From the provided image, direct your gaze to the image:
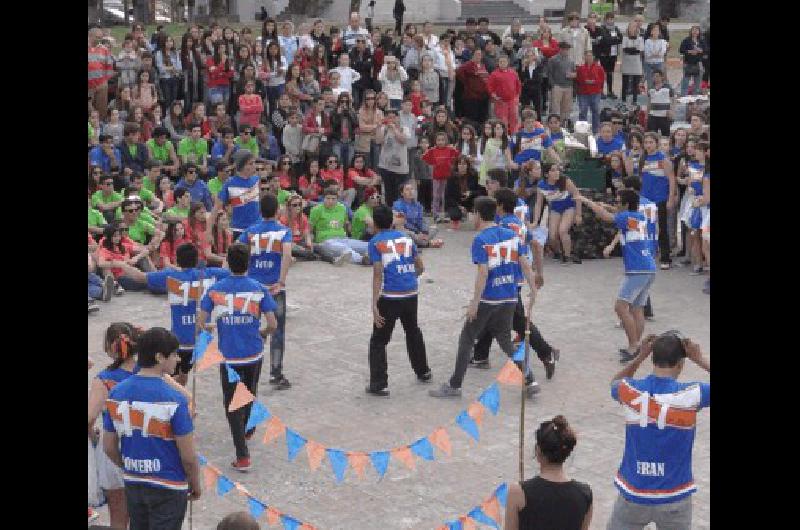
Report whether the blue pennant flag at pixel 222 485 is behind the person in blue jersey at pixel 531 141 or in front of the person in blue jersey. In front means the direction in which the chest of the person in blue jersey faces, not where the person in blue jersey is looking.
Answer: in front

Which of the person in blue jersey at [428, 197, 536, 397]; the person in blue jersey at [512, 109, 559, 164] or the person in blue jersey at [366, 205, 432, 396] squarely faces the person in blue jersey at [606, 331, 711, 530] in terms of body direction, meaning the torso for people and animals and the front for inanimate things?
the person in blue jersey at [512, 109, 559, 164]

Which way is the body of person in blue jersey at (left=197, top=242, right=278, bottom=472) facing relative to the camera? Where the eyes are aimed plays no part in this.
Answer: away from the camera

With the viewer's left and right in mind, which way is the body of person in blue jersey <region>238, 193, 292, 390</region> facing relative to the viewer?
facing away from the viewer

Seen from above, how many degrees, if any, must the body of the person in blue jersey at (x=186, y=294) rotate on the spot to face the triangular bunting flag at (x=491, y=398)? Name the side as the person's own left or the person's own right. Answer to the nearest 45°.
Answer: approximately 135° to the person's own right

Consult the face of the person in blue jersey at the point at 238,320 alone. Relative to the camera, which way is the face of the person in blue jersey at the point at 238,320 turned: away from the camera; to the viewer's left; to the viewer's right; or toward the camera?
away from the camera

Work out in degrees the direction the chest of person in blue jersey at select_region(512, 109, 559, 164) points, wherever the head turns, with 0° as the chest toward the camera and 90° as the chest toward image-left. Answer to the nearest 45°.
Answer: approximately 0°

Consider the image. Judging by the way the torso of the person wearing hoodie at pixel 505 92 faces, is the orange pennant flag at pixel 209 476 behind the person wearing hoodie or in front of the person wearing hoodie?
in front

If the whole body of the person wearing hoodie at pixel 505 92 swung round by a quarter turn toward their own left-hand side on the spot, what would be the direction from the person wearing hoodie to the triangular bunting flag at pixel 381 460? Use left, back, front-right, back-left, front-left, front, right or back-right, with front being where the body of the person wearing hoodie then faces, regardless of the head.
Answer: right

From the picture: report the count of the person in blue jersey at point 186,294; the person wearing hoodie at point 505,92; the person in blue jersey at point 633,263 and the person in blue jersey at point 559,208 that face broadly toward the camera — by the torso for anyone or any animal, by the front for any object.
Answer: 2

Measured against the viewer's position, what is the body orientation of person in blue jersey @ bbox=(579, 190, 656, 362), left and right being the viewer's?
facing away from the viewer and to the left of the viewer

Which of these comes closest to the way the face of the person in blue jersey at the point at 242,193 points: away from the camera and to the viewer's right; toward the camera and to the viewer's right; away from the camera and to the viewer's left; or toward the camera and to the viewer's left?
toward the camera and to the viewer's right

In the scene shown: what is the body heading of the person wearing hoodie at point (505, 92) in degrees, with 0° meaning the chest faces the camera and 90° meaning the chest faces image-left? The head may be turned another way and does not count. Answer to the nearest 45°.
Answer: approximately 0°

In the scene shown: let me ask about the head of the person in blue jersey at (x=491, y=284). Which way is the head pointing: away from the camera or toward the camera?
away from the camera

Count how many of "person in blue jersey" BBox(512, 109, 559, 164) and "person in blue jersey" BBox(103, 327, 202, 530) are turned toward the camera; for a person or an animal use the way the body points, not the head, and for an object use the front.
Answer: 1

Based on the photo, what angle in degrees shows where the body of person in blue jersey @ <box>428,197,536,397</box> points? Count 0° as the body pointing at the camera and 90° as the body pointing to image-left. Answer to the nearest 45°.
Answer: approximately 135°

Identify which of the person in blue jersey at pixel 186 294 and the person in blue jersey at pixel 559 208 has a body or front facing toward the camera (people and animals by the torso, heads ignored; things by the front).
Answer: the person in blue jersey at pixel 559 208
